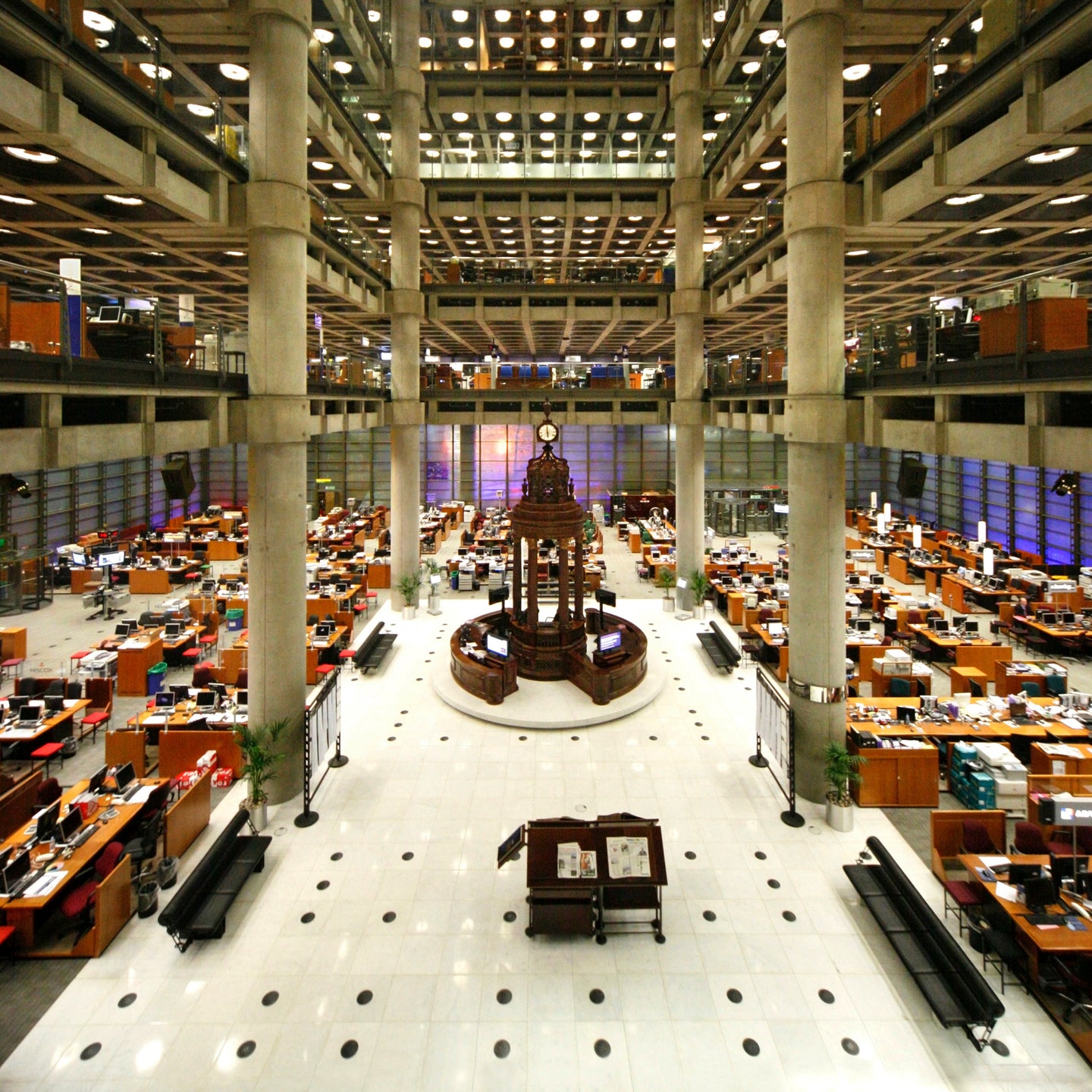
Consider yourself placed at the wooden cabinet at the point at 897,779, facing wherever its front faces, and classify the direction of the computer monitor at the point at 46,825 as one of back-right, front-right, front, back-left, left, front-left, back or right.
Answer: front-right

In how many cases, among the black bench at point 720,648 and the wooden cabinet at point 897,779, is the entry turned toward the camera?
1

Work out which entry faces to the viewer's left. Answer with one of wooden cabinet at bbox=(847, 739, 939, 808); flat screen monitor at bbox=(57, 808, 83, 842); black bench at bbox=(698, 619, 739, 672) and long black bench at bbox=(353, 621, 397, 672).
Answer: the black bench

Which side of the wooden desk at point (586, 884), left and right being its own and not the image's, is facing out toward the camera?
front

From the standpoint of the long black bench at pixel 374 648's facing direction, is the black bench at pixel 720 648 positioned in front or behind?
in front

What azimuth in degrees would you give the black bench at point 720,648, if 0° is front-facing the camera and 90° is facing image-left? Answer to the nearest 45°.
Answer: approximately 90°

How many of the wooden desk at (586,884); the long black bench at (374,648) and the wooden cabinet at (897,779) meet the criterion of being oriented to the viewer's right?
1

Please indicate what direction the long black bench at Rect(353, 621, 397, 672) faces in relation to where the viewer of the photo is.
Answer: facing to the right of the viewer

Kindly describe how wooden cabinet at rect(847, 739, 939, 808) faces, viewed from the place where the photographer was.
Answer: facing the viewer

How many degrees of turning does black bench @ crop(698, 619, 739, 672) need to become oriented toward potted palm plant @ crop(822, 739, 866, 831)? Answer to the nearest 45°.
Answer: approximately 90° to its left
